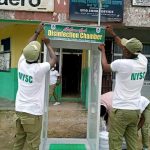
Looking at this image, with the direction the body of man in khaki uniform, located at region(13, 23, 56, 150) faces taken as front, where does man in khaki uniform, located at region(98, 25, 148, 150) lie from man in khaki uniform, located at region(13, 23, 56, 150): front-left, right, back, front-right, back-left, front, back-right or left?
front-right

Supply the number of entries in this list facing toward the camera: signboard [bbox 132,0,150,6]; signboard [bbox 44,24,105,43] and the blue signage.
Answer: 3

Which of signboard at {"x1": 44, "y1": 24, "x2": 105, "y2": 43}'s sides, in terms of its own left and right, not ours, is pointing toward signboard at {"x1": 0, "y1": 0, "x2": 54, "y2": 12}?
back

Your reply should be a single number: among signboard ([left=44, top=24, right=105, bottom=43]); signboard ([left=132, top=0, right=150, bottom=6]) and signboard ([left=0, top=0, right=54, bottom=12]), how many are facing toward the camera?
3

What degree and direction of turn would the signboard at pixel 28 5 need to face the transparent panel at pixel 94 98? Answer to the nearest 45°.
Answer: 0° — it already faces it

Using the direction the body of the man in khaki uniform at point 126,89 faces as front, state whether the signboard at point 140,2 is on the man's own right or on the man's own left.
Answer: on the man's own right

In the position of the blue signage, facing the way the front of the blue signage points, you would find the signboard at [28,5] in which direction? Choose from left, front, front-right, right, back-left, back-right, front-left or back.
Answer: right

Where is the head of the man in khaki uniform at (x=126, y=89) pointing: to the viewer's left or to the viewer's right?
to the viewer's left

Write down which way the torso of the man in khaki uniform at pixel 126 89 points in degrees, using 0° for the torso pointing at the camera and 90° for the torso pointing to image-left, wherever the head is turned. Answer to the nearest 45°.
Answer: approximately 135°

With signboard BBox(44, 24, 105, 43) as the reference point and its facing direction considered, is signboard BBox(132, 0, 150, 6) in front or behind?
behind
